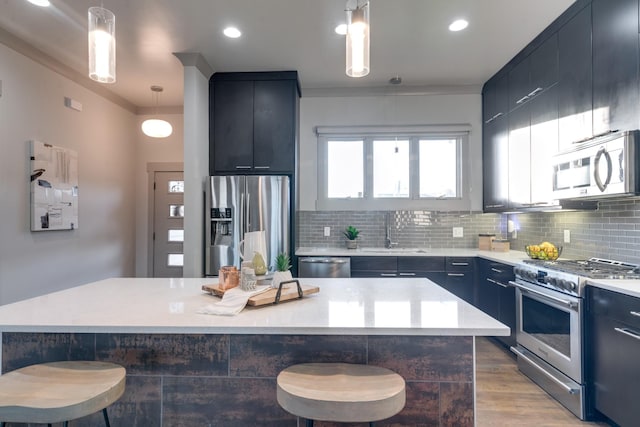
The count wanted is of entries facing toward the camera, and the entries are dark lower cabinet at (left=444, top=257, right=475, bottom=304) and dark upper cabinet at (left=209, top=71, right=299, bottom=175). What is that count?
2

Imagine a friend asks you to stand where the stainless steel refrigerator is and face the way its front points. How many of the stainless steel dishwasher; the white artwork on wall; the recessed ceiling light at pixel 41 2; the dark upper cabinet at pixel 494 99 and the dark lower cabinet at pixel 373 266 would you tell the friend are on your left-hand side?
3

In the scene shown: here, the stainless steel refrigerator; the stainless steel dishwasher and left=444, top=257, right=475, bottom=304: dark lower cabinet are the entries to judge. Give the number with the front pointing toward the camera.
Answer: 3

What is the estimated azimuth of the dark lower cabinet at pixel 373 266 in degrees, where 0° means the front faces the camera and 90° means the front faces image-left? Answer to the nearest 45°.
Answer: approximately 0°

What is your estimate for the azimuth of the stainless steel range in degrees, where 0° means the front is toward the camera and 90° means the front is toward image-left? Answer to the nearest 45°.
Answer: approximately 45°

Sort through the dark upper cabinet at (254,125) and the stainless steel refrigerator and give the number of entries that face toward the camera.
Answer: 2

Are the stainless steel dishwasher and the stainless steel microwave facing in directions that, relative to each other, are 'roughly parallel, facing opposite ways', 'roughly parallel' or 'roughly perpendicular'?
roughly perpendicular

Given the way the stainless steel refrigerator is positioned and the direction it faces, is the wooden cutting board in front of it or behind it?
in front

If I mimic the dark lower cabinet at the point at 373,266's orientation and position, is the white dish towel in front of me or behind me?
in front

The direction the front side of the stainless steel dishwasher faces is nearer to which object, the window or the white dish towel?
the white dish towel

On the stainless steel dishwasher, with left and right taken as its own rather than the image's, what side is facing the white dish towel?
front
